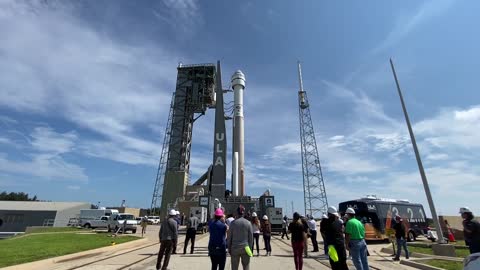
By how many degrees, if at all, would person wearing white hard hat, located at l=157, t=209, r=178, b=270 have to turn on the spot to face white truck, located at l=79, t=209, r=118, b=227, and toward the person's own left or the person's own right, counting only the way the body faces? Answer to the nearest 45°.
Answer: approximately 45° to the person's own left

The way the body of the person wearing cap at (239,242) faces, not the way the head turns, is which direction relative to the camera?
away from the camera

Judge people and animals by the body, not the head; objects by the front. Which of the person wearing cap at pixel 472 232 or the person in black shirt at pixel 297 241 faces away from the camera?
the person in black shirt

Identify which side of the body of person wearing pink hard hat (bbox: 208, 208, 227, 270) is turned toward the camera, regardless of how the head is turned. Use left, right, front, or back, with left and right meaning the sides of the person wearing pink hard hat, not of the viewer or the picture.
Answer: back

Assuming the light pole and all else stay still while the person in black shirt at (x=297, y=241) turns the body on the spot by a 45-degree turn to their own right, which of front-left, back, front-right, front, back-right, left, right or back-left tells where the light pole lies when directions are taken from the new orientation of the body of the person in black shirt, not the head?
front

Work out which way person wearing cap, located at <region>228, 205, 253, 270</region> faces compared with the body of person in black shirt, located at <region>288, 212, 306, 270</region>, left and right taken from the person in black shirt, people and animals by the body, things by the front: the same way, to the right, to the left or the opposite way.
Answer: the same way

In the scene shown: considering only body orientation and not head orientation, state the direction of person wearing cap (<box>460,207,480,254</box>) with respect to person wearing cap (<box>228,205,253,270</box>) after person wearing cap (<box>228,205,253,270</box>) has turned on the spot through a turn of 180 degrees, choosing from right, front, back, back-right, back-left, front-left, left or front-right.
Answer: left

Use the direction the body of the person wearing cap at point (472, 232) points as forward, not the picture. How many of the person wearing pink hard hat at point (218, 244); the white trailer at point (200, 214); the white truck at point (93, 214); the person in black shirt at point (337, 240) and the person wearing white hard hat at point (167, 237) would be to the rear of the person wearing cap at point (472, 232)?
0

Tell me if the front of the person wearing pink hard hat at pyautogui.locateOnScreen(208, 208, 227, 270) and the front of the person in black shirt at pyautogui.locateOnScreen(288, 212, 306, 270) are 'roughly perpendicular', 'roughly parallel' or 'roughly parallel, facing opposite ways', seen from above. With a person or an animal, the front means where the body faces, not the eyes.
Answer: roughly parallel

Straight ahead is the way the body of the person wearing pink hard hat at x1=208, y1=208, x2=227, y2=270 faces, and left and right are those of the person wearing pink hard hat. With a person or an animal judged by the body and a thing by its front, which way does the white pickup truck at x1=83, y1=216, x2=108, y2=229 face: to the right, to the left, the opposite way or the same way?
to the right

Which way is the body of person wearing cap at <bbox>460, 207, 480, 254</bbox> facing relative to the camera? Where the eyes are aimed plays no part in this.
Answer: to the viewer's left

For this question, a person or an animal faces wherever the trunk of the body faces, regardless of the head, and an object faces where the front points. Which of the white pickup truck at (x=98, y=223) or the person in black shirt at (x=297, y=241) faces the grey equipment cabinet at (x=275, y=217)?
the person in black shirt
